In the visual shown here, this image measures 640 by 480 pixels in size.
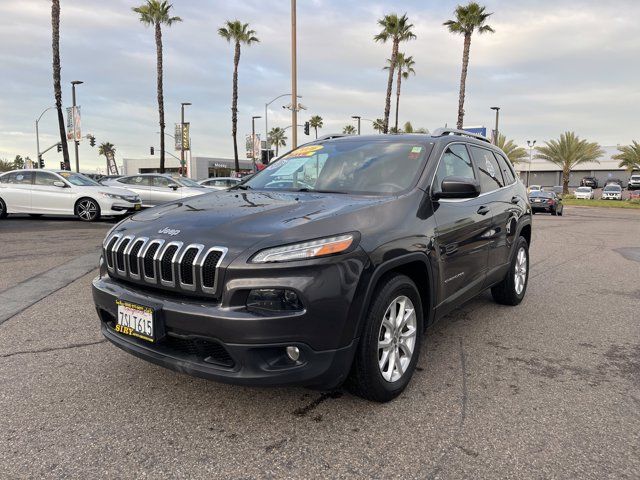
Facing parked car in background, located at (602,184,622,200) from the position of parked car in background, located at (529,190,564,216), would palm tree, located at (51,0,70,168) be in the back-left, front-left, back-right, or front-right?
back-left

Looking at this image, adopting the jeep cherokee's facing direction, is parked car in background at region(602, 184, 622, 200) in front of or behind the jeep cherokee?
behind

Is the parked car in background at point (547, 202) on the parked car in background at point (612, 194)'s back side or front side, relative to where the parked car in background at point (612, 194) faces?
on the front side

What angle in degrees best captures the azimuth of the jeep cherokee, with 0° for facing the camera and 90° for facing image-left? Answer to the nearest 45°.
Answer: approximately 45°

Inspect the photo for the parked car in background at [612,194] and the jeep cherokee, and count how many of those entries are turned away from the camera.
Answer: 0

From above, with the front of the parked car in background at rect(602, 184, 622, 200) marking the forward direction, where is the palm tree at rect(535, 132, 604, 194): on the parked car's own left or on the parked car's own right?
on the parked car's own right

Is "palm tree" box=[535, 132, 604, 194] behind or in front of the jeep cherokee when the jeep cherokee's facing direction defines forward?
behind

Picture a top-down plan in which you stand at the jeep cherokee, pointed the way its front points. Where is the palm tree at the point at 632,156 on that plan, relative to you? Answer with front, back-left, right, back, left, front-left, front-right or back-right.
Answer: back

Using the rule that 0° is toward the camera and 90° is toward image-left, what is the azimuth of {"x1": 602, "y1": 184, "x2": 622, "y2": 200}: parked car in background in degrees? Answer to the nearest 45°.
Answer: approximately 0°

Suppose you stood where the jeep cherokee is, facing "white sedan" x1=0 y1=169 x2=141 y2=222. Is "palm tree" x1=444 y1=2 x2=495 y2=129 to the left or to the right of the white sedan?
right

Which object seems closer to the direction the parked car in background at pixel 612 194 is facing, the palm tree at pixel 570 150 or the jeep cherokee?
the jeep cherokee

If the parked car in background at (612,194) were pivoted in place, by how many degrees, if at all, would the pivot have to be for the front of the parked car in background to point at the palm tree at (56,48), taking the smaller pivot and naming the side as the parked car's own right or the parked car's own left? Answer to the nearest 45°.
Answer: approximately 45° to the parked car's own right

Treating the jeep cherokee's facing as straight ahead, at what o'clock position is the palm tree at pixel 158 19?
The palm tree is roughly at 4 o'clock from the jeep cherokee.
